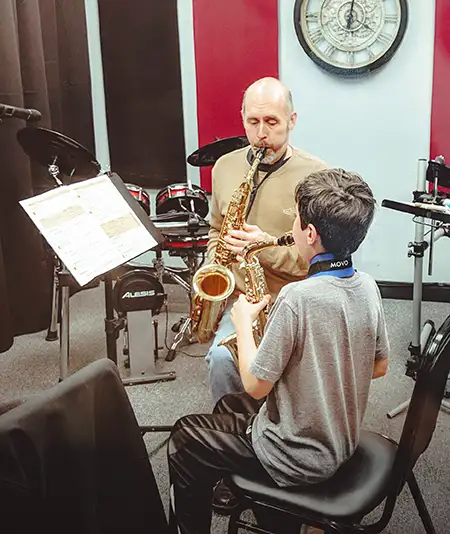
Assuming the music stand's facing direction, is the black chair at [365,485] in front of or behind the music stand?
in front

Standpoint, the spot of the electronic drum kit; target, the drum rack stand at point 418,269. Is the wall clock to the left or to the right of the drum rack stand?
left

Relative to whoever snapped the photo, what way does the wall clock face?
facing the viewer

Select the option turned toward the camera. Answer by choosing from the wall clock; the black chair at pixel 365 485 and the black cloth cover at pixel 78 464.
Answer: the wall clock

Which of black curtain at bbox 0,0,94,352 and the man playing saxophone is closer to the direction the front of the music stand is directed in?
the man playing saxophone

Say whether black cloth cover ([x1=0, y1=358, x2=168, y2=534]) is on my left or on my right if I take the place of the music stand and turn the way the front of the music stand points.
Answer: on my right

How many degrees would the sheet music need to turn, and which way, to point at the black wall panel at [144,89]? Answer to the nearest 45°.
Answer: approximately 135° to its left

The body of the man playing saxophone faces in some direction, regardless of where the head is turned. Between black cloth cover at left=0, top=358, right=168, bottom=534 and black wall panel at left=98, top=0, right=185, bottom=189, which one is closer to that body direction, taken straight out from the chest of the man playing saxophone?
the black cloth cover

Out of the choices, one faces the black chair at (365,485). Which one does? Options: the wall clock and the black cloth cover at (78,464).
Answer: the wall clock

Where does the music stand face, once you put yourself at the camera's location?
facing the viewer and to the right of the viewer

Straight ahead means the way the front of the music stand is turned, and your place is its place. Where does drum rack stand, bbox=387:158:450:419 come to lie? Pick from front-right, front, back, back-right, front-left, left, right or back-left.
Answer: front-left
